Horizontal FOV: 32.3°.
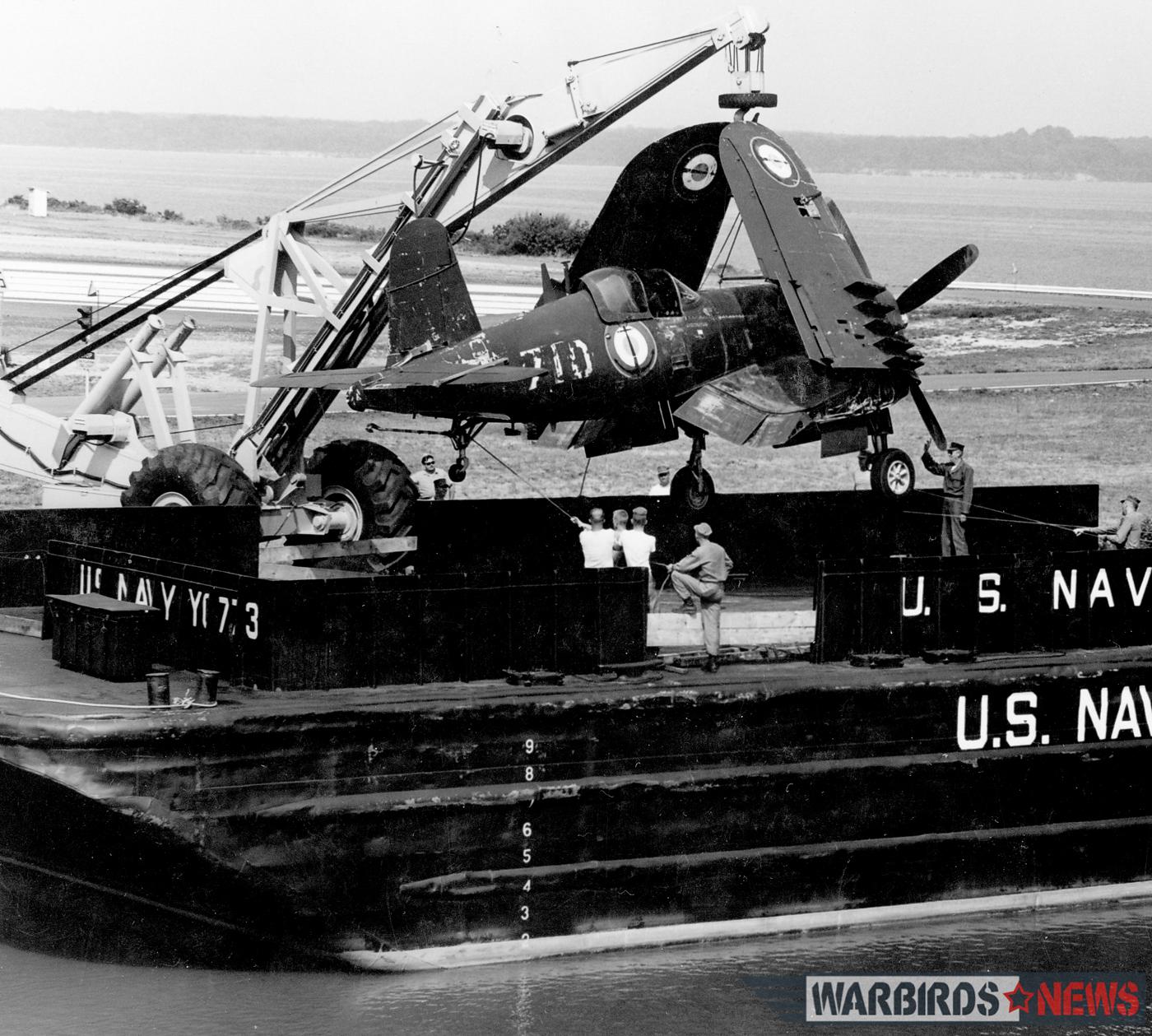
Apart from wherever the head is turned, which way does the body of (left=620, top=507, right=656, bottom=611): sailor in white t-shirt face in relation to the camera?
away from the camera

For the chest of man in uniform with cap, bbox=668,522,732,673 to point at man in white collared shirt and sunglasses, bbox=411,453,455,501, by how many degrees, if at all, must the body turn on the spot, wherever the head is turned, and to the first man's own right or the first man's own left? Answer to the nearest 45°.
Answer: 0° — they already face them

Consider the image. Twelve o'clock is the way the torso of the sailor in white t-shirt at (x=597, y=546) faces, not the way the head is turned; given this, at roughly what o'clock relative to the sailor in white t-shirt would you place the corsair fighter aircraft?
The corsair fighter aircraft is roughly at 1 o'clock from the sailor in white t-shirt.

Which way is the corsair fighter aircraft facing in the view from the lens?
facing away from the viewer and to the right of the viewer

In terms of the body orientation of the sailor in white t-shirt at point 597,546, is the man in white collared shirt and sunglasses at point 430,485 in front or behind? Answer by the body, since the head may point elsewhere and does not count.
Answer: in front

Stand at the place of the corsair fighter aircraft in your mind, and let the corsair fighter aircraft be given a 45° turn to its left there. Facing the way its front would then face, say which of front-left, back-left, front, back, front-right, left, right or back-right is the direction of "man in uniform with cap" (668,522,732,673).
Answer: back

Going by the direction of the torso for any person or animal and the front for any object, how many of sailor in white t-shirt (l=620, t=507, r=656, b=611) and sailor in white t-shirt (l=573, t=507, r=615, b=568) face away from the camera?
2

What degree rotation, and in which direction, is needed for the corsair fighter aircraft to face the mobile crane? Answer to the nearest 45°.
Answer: approximately 135° to its left

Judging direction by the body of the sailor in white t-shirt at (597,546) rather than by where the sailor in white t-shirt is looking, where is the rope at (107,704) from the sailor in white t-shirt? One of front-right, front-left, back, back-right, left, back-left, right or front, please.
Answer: back-left

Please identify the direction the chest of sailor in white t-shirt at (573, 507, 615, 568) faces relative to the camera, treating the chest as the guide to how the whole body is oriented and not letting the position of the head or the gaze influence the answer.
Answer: away from the camera

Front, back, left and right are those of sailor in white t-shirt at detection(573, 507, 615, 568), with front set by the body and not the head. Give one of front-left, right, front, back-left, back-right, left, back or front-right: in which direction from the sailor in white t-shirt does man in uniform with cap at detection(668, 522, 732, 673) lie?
back-right

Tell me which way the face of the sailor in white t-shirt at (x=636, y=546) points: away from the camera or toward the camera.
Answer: away from the camera

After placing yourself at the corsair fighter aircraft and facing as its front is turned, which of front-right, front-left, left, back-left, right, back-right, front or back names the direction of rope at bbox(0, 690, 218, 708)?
back

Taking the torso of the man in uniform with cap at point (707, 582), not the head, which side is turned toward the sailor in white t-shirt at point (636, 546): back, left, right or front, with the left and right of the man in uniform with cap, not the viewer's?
front
